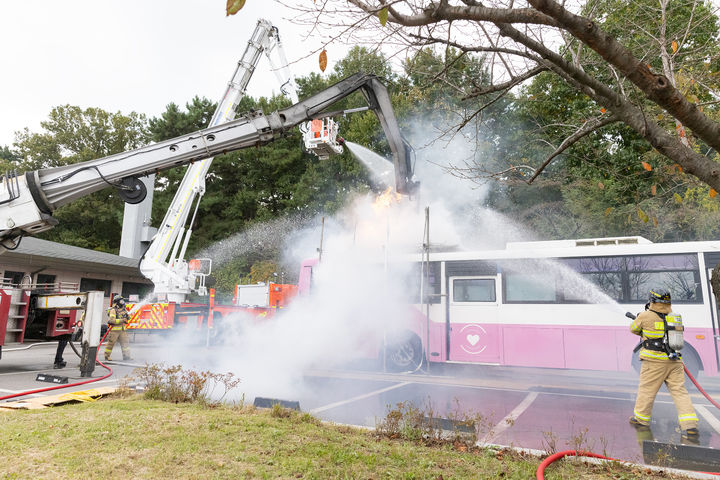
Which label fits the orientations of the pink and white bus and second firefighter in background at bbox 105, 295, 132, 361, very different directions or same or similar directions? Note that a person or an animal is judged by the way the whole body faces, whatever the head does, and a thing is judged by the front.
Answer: very different directions

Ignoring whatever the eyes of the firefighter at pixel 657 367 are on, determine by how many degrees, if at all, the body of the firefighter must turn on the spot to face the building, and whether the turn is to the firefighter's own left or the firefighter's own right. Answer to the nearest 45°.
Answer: approximately 45° to the firefighter's own left

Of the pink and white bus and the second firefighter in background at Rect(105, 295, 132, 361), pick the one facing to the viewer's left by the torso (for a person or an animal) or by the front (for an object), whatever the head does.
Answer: the pink and white bus

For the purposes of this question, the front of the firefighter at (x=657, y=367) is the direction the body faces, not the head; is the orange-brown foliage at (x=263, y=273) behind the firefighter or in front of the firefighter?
in front

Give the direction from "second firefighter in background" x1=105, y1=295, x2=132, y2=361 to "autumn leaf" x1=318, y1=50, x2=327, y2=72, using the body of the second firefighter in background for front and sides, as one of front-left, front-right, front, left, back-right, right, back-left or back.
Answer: front-right

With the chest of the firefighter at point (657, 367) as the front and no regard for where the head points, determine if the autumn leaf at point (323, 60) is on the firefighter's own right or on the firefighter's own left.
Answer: on the firefighter's own left

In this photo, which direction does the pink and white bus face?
to the viewer's left

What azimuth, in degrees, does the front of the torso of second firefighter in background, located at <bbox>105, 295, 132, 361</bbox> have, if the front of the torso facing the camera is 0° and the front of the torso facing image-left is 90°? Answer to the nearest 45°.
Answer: approximately 315°

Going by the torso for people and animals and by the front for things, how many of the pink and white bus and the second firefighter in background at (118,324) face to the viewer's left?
1

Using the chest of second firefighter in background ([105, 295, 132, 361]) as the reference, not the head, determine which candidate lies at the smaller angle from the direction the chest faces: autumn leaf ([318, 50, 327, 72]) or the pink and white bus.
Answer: the pink and white bus

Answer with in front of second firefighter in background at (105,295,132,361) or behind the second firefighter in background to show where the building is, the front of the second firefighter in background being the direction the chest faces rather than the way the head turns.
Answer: behind

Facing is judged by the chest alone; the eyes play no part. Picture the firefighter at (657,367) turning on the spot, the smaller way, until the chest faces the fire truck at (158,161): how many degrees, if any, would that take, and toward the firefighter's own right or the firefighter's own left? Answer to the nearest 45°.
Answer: approximately 90° to the firefighter's own left

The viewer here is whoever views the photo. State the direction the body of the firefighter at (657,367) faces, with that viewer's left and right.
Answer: facing away from the viewer and to the left of the viewer

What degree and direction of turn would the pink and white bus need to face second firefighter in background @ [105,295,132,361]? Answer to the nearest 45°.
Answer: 0° — it already faces them
